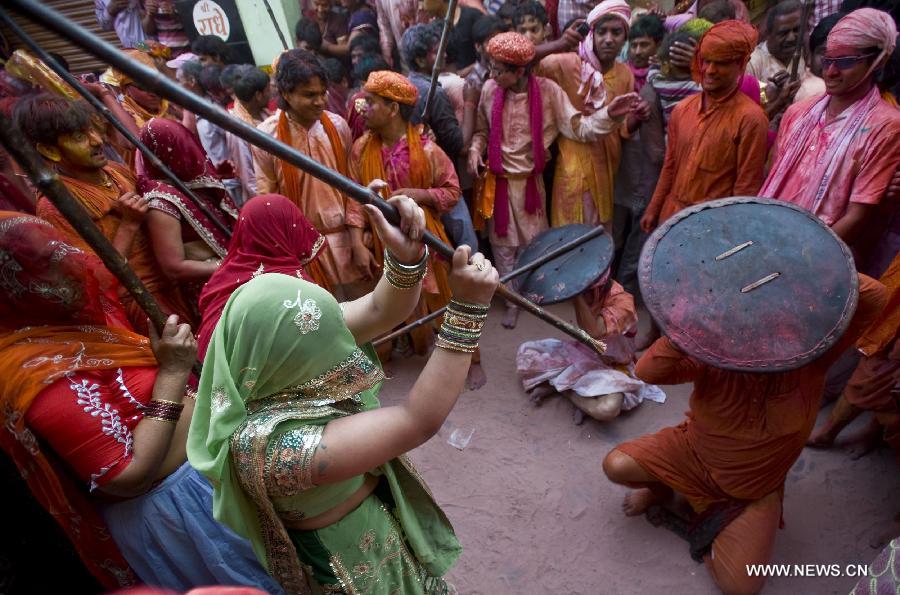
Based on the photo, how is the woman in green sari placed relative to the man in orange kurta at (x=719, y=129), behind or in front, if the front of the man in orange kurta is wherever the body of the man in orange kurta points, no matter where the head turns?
in front

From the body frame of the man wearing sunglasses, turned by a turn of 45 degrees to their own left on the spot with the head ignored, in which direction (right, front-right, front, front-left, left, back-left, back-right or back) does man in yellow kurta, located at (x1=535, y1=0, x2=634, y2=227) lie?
back-right

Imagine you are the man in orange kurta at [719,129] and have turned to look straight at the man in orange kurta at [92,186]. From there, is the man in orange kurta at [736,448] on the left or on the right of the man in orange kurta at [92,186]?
left

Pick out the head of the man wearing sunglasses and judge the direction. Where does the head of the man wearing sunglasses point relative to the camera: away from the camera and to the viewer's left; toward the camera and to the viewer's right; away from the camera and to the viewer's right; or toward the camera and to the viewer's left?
toward the camera and to the viewer's left

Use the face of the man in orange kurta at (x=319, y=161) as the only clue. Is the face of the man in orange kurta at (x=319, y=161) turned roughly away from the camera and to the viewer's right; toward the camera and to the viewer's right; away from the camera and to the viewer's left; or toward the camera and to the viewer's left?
toward the camera and to the viewer's right

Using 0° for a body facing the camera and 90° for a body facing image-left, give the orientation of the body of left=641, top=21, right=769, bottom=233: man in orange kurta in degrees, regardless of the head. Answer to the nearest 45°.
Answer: approximately 45°

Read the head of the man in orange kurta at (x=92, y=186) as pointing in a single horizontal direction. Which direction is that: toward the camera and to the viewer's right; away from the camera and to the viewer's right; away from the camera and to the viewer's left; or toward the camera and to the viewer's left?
toward the camera and to the viewer's right

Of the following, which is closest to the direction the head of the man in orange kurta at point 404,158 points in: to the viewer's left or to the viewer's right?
to the viewer's left

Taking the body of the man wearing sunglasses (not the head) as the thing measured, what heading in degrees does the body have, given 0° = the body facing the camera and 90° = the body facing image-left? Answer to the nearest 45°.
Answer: approximately 45°

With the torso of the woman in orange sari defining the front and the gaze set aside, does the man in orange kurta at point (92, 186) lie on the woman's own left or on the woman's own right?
on the woman's own left

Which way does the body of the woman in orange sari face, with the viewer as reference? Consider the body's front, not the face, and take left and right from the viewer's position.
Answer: facing to the right of the viewer
